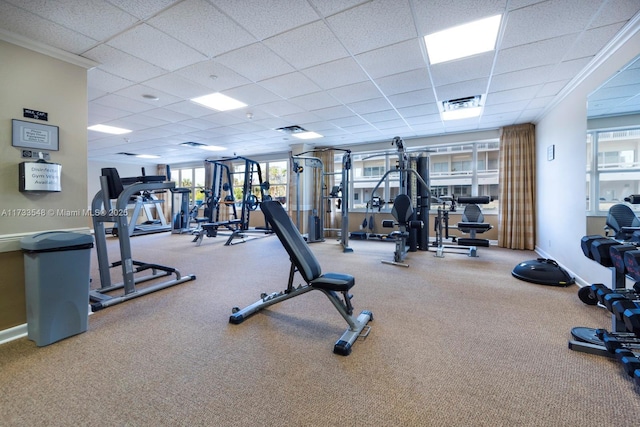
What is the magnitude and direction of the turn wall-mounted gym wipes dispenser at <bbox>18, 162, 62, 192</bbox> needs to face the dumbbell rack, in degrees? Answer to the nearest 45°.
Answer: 0° — it already faces it

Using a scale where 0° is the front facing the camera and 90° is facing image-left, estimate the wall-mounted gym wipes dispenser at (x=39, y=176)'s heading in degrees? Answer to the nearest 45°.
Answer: approximately 315°

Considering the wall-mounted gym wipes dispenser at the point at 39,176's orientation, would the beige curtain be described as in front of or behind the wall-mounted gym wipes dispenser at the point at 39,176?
in front

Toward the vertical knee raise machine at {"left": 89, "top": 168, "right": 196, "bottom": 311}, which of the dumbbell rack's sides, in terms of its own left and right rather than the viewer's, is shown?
front

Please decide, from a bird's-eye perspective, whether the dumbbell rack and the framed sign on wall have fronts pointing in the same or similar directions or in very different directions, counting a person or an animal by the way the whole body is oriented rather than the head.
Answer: very different directions

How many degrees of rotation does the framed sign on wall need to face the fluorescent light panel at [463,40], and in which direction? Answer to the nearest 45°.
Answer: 0° — it already faces it

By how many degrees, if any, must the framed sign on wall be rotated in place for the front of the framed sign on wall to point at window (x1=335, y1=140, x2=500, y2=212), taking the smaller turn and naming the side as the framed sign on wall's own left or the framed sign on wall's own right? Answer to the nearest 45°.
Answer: approximately 45° to the framed sign on wall's own left

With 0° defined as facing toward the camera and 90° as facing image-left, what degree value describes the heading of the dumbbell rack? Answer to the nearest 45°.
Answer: approximately 45°

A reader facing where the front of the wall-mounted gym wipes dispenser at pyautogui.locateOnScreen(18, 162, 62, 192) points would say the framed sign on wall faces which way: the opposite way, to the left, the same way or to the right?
the same way

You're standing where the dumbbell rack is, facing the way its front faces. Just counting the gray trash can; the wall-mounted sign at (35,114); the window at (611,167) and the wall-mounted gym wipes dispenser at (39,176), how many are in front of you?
3

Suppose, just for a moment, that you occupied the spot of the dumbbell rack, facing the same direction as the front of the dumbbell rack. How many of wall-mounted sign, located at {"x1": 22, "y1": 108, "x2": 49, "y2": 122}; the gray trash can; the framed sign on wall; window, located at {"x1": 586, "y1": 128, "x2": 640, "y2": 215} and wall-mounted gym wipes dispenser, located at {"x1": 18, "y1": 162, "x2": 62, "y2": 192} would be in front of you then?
4

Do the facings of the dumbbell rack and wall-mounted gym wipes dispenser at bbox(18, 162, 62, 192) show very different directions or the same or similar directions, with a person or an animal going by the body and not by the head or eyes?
very different directions

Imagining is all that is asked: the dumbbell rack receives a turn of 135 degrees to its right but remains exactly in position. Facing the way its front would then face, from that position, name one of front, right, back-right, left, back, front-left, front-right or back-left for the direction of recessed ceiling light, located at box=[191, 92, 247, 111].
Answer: left

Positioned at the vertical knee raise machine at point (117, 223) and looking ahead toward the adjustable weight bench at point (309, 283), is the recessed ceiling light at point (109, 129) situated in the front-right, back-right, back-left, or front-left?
back-left
